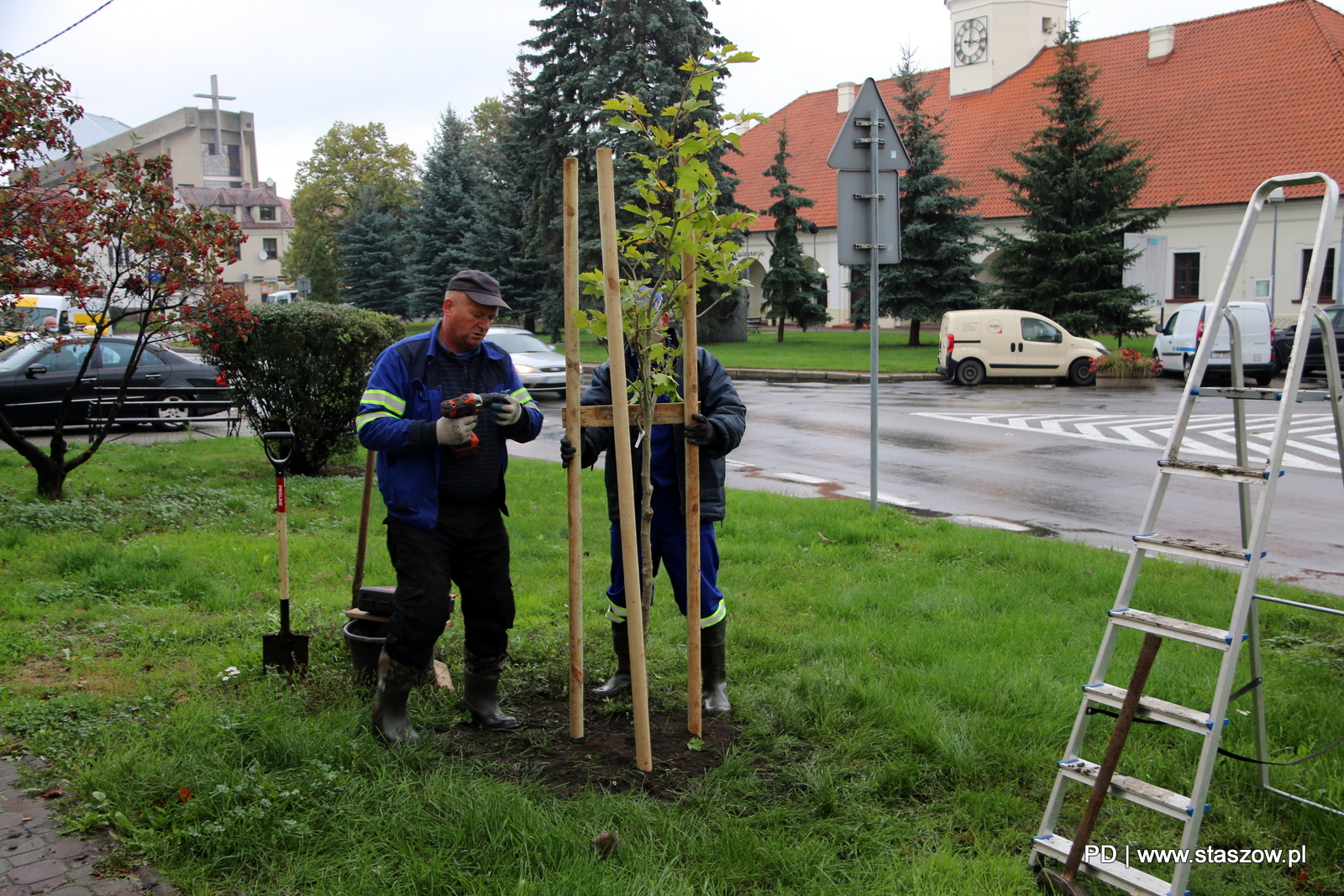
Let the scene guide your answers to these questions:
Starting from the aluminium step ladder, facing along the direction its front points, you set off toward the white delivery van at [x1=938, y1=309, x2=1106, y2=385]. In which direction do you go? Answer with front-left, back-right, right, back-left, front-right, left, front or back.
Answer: back-right

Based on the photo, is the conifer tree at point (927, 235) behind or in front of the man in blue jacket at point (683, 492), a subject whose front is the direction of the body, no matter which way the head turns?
behind

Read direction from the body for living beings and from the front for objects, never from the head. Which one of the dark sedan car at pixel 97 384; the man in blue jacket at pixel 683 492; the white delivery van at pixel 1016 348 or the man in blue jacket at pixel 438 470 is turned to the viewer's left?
the dark sedan car

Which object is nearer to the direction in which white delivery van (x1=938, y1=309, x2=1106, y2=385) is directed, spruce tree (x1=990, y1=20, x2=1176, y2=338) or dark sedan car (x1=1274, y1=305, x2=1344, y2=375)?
the dark sedan car

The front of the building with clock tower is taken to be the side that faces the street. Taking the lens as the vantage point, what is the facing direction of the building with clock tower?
facing the viewer and to the left of the viewer

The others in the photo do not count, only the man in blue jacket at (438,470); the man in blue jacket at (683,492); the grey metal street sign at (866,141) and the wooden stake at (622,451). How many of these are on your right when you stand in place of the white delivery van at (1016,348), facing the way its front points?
4

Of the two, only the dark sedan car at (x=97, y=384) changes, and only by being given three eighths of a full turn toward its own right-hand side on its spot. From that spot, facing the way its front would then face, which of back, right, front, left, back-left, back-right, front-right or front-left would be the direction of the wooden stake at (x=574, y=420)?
back-right

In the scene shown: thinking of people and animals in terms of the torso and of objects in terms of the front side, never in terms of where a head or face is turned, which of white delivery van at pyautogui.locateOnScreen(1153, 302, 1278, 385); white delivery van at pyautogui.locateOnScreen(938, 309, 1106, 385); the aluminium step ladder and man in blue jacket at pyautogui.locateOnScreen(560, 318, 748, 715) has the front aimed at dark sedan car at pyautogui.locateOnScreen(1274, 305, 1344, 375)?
white delivery van at pyautogui.locateOnScreen(938, 309, 1106, 385)

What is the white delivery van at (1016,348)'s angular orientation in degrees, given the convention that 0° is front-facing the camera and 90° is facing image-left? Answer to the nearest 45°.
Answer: approximately 270°

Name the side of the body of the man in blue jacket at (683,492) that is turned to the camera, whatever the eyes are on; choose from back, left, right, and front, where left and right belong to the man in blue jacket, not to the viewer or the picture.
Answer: front

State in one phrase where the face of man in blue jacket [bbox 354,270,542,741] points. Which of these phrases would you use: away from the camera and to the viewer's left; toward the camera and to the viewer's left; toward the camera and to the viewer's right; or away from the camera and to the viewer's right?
toward the camera and to the viewer's right

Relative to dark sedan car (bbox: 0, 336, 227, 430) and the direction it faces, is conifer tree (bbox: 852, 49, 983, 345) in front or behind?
behind

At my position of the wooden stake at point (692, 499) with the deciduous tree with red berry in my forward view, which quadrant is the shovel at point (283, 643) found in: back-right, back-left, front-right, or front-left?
front-left

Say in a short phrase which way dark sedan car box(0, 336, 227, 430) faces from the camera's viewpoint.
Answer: facing to the left of the viewer

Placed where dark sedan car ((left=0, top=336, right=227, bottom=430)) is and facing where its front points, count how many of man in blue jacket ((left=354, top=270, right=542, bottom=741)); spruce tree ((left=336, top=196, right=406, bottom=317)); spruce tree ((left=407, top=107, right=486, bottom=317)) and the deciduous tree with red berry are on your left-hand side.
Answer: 2
